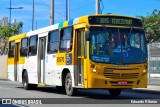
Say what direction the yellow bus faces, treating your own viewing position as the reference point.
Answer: facing the viewer and to the right of the viewer
